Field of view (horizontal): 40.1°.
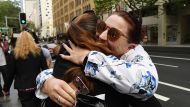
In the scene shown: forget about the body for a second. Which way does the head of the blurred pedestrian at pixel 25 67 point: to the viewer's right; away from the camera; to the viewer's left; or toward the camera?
away from the camera

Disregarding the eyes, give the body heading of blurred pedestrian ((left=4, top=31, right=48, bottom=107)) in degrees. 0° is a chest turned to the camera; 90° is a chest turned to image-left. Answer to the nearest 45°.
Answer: approximately 180°
